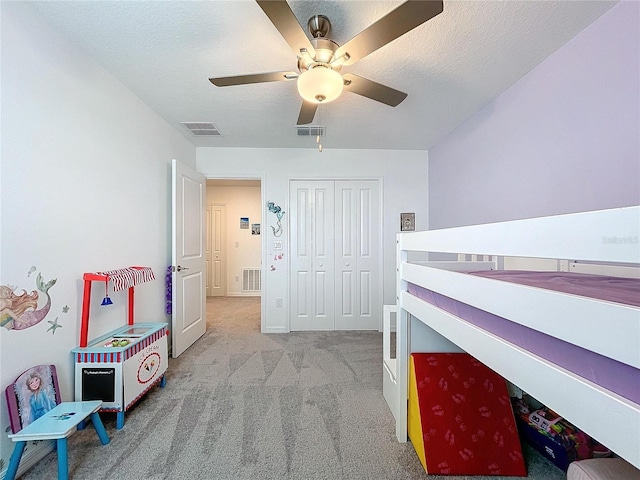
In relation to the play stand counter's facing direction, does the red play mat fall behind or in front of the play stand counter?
in front

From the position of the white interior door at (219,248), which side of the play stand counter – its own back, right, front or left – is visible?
left

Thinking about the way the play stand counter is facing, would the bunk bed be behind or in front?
in front
